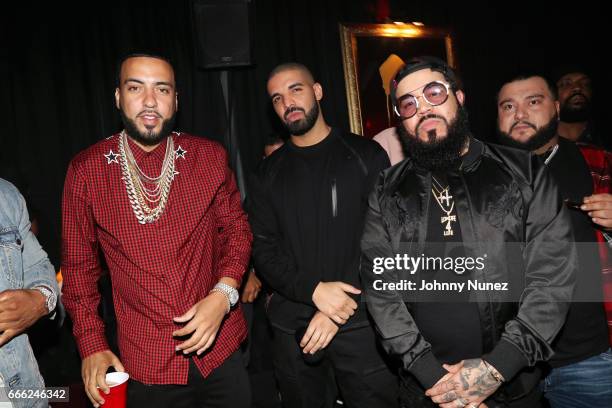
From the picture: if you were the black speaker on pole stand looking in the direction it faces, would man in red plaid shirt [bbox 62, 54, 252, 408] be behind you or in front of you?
in front

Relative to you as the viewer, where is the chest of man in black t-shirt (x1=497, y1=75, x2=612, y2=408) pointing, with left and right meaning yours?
facing the viewer and to the left of the viewer

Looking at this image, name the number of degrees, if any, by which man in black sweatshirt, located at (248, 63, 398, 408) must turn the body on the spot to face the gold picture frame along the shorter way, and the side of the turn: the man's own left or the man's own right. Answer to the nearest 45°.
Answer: approximately 180°

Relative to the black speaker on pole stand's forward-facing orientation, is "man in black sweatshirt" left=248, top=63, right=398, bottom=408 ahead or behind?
ahead

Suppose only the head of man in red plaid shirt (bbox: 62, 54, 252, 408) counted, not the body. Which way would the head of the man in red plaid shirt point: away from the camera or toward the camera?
toward the camera

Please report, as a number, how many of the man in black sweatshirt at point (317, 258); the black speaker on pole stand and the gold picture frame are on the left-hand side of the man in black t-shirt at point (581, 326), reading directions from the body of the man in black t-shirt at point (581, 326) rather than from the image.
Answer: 0

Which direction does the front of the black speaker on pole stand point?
toward the camera

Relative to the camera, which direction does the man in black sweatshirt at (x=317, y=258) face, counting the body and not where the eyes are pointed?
toward the camera

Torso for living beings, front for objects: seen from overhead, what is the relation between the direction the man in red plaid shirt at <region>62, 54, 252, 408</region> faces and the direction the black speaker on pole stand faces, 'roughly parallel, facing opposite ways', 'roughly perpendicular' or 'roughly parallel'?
roughly parallel

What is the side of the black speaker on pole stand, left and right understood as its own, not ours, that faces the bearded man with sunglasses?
front

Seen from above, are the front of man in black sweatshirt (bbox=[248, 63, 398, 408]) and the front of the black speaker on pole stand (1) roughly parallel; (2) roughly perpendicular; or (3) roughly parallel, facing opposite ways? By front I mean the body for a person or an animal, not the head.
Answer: roughly parallel

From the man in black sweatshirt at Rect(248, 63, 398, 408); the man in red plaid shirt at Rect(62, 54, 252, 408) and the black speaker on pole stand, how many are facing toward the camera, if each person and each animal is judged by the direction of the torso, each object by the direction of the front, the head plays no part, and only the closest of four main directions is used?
3

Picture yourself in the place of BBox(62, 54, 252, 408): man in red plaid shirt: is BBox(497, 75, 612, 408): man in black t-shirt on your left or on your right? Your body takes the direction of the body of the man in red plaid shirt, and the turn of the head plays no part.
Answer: on your left
